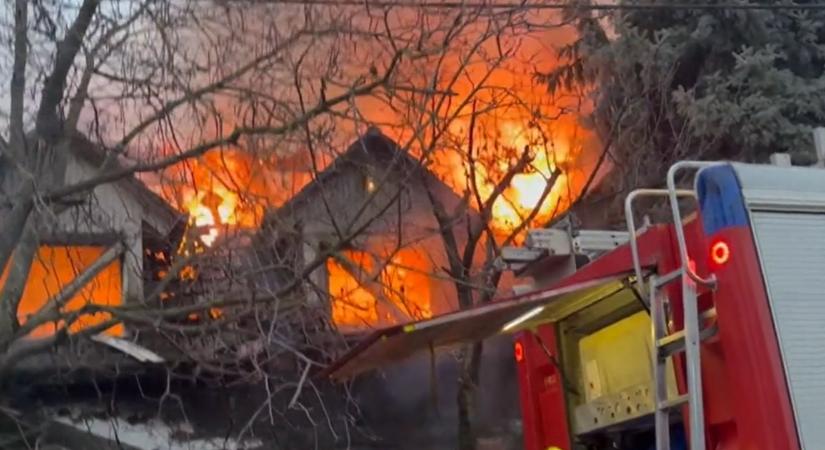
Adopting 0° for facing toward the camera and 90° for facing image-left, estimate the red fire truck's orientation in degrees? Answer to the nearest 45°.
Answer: approximately 225°

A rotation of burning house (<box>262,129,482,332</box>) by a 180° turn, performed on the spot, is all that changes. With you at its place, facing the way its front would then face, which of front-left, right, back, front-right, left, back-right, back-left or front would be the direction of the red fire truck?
back

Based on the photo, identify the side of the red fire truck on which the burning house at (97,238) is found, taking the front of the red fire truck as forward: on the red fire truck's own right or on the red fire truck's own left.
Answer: on the red fire truck's own left

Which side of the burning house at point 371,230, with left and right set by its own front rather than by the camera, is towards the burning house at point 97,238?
right

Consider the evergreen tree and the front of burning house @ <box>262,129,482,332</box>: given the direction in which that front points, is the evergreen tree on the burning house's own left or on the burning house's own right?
on the burning house's own left

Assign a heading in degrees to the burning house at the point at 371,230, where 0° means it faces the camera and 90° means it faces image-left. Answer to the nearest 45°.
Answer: approximately 0°
